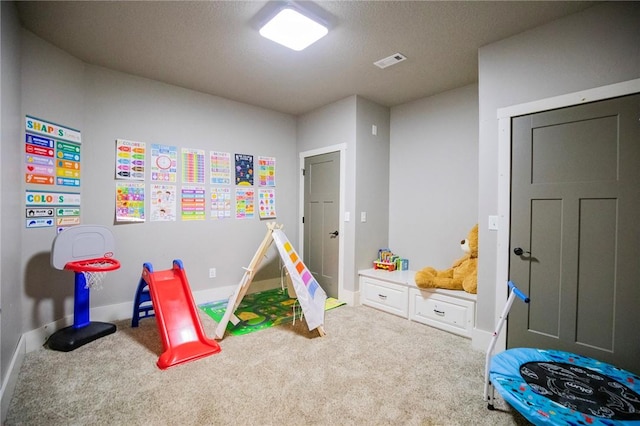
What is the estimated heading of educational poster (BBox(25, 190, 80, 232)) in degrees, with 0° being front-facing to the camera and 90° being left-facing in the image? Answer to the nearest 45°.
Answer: approximately 315°

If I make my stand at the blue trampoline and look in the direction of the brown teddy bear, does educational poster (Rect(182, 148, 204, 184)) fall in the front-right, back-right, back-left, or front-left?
front-left

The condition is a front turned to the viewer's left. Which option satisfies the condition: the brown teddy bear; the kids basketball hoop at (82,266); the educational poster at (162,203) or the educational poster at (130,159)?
the brown teddy bear

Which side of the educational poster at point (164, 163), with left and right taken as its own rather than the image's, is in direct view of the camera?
front

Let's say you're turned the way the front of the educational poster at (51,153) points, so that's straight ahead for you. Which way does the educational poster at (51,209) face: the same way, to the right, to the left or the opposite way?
the same way

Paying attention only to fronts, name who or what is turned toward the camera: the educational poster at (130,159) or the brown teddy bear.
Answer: the educational poster

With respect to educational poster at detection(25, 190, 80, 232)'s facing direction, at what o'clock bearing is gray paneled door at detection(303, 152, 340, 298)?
The gray paneled door is roughly at 11 o'clock from the educational poster.

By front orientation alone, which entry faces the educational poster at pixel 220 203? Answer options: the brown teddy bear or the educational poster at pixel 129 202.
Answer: the brown teddy bear

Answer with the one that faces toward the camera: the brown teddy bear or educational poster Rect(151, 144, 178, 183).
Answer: the educational poster

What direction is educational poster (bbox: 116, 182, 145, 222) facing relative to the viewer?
toward the camera

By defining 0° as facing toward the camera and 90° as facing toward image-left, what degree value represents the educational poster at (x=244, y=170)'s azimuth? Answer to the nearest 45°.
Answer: approximately 315°

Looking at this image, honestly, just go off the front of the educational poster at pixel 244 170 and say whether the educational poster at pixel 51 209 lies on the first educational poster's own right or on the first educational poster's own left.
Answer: on the first educational poster's own right

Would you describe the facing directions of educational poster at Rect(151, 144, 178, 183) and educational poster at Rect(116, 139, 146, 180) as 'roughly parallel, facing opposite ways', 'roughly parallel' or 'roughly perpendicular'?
roughly parallel

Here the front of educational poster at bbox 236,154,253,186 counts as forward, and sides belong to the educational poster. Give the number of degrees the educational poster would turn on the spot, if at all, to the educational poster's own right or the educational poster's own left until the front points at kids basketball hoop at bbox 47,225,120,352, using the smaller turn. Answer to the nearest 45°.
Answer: approximately 90° to the educational poster's own right

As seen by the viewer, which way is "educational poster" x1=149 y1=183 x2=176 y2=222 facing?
toward the camera
